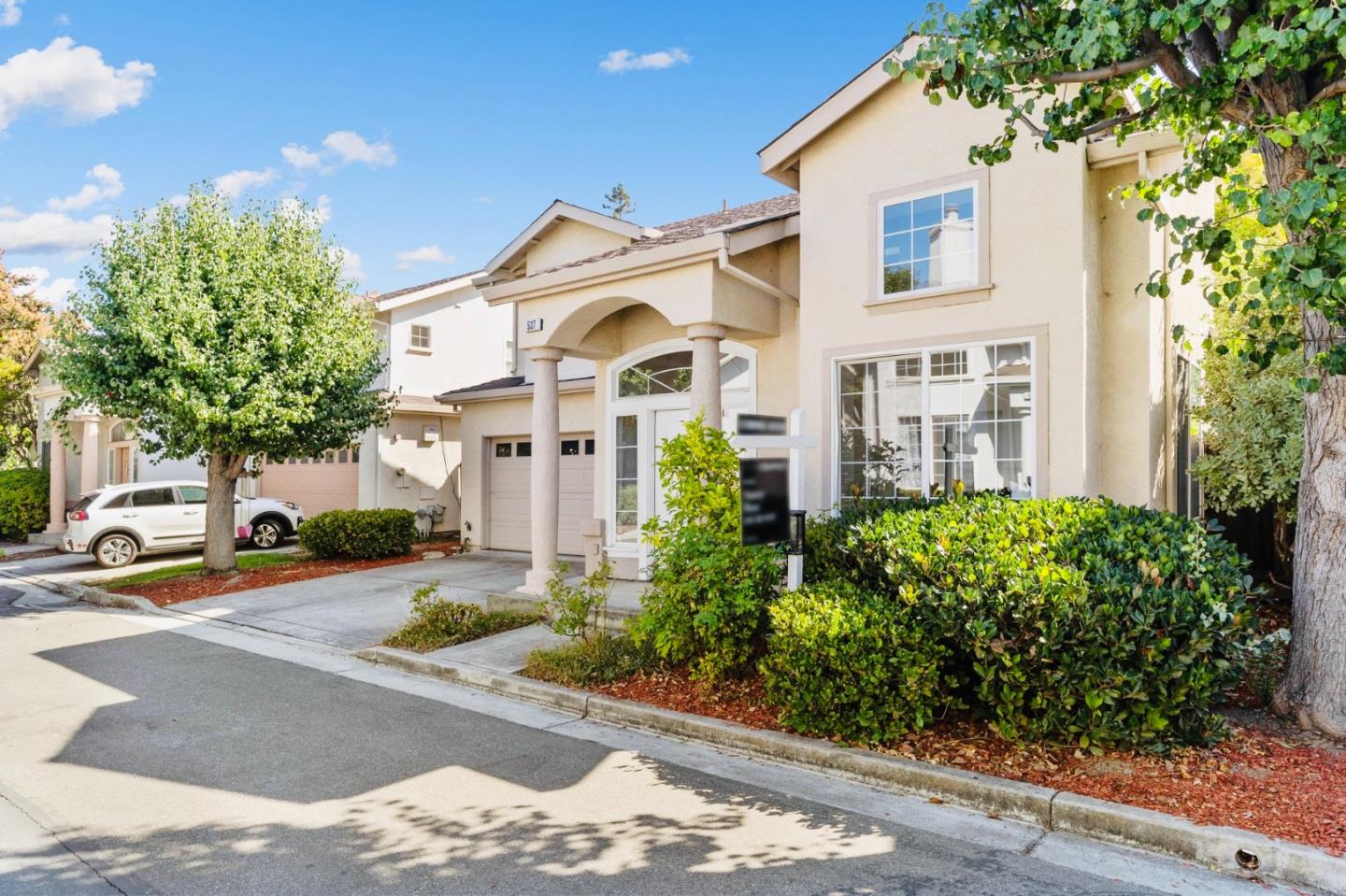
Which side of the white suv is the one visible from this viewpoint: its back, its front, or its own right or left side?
right

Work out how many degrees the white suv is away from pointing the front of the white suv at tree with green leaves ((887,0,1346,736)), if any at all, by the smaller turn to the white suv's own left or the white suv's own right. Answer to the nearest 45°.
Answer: approximately 90° to the white suv's own right

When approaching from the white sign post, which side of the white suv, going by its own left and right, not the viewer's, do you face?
right

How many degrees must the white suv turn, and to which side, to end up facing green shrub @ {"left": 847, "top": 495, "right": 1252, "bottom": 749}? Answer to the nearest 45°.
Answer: approximately 90° to its right

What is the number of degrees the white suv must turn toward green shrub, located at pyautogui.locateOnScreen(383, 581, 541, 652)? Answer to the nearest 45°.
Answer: approximately 90° to its right

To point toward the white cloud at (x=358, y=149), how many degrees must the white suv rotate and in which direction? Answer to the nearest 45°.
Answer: approximately 45° to its left

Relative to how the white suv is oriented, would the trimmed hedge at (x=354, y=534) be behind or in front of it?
in front

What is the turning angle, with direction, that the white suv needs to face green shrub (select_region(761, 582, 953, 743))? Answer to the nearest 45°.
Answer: approximately 90° to its right

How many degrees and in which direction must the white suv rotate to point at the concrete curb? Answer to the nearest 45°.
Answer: approximately 90° to its right

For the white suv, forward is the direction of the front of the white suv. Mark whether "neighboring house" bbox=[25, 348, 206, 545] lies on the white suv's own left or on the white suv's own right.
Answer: on the white suv's own left

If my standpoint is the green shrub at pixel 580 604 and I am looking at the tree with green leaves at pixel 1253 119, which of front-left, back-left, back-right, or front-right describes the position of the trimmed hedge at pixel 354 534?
back-left
